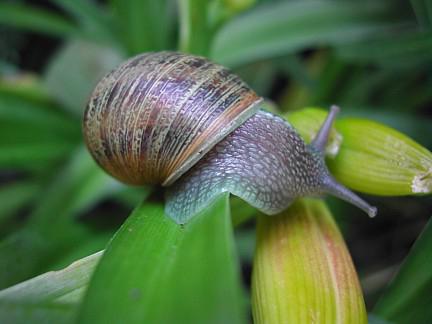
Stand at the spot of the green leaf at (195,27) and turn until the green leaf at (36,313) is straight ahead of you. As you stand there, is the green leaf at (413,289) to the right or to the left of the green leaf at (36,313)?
left

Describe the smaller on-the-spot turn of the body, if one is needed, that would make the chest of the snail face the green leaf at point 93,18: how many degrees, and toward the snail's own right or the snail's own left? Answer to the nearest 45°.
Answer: approximately 135° to the snail's own left

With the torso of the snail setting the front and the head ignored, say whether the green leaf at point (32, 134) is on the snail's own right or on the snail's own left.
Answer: on the snail's own left

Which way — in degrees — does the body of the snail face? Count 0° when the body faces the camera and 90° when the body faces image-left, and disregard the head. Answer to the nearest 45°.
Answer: approximately 270°

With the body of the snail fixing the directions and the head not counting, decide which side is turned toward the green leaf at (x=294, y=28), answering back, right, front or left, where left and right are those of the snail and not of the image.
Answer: left
